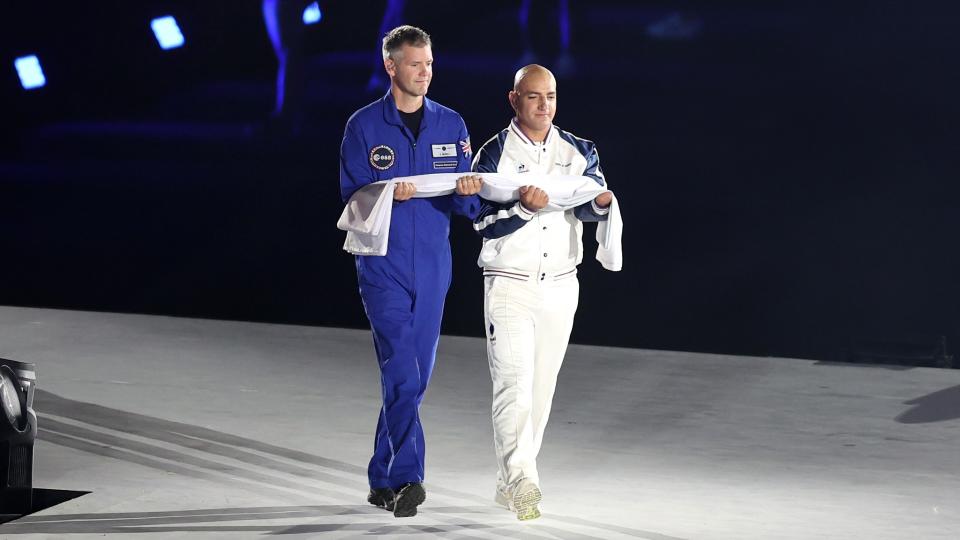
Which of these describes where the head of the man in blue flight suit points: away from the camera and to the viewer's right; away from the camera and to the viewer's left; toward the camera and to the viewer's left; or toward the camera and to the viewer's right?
toward the camera and to the viewer's right

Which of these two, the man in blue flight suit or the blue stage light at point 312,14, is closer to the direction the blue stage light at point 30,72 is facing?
the man in blue flight suit

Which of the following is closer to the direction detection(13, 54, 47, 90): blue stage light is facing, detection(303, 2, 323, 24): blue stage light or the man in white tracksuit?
the man in white tracksuit

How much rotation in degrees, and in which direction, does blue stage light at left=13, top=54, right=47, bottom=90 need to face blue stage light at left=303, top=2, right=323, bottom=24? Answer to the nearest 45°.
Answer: approximately 45° to its left

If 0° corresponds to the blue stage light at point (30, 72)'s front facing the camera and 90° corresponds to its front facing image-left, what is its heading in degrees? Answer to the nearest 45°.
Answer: approximately 0°

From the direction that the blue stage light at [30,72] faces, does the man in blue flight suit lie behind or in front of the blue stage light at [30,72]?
in front

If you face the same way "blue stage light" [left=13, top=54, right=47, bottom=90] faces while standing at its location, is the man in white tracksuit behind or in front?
in front
